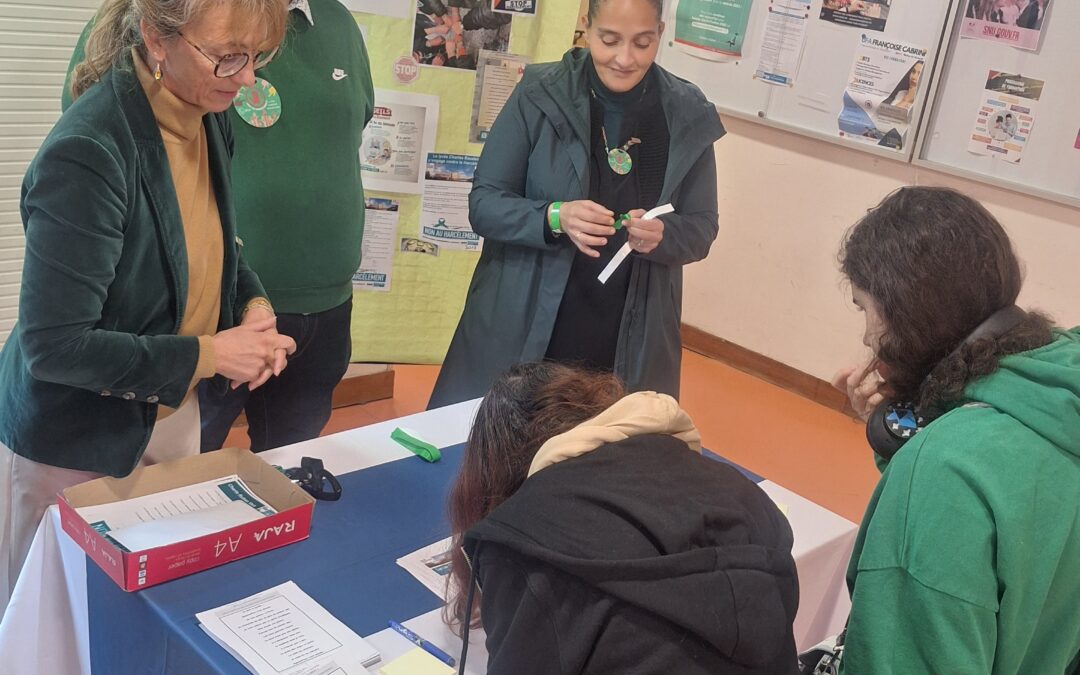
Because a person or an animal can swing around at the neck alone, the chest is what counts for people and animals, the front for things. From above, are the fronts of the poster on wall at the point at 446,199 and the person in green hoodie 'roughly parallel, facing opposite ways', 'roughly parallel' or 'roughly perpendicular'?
roughly parallel, facing opposite ways

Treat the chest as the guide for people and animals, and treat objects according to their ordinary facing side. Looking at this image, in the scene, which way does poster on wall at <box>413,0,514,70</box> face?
toward the camera

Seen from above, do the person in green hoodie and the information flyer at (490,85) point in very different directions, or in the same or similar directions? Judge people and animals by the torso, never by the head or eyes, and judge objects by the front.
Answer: very different directions

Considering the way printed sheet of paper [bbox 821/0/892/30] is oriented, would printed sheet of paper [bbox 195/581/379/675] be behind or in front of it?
in front

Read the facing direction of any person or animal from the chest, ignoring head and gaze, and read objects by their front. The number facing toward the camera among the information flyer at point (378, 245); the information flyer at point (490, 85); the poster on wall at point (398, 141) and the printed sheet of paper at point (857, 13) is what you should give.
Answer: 4

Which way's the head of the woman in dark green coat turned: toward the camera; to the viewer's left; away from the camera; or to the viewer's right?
toward the camera

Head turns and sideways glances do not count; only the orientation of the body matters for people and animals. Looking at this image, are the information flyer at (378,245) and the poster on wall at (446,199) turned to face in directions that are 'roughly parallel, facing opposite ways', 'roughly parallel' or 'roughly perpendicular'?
roughly parallel

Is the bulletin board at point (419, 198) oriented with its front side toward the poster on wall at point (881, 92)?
no

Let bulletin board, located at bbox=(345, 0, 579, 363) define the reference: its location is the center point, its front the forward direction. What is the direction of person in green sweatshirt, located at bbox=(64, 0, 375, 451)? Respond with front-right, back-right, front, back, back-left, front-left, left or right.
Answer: front

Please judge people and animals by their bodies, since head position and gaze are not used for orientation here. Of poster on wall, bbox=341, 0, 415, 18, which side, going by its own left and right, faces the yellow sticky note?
front

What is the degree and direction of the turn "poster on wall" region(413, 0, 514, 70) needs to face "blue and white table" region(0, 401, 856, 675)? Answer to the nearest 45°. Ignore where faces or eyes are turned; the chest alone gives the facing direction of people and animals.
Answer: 0° — it already faces it

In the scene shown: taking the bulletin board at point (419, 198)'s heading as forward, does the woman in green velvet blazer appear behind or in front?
in front

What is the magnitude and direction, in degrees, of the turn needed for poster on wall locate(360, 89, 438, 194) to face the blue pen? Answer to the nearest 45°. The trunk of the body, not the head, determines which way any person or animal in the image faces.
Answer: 0° — it already faces it

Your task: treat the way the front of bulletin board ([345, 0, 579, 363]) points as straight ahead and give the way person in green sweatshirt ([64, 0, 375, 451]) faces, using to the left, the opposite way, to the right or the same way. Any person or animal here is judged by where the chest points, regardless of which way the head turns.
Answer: the same way

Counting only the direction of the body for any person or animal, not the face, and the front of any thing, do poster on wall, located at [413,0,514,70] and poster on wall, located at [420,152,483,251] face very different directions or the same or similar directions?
same or similar directions

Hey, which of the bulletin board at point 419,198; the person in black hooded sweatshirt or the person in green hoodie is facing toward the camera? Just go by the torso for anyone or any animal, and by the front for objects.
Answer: the bulletin board

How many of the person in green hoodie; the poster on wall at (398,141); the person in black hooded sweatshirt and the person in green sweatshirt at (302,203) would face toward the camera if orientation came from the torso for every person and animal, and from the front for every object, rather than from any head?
2

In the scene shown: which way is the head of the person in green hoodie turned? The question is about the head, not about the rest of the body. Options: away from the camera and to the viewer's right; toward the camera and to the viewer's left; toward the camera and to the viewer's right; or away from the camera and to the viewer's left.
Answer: away from the camera and to the viewer's left

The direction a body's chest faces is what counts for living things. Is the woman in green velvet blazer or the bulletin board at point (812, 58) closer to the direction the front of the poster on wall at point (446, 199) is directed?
the woman in green velvet blazer

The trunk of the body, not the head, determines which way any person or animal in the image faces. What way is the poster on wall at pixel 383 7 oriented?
toward the camera

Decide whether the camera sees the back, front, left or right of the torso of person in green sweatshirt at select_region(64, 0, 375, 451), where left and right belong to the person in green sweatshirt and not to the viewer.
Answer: front

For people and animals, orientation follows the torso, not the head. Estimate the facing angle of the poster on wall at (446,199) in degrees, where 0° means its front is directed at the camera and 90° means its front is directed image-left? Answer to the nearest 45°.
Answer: approximately 0°
